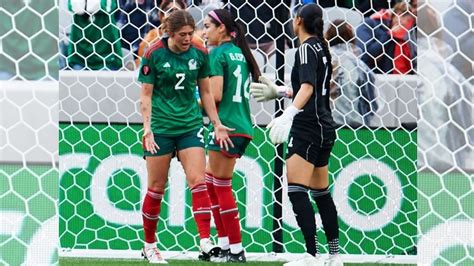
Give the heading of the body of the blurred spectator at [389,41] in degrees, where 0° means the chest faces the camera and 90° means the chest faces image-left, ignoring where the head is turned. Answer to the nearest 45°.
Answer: approximately 0°

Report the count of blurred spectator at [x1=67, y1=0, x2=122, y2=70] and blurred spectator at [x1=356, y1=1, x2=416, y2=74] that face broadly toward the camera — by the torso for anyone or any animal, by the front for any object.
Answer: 2

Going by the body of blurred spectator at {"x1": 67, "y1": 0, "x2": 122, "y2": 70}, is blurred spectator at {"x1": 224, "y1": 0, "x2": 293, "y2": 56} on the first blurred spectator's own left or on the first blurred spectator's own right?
on the first blurred spectator's own left

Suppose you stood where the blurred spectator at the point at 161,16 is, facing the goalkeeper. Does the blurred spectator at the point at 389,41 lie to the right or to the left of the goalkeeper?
left

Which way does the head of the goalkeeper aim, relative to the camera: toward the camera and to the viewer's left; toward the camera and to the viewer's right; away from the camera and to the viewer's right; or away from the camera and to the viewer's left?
away from the camera and to the viewer's left

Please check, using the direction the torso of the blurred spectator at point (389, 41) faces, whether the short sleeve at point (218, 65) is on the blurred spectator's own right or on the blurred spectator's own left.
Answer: on the blurred spectator's own right

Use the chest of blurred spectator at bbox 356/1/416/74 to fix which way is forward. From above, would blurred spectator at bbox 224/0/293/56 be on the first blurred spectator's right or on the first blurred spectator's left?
on the first blurred spectator's right

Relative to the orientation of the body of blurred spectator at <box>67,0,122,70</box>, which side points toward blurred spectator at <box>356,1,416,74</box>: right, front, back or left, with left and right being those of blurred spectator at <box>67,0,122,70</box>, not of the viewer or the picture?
left
